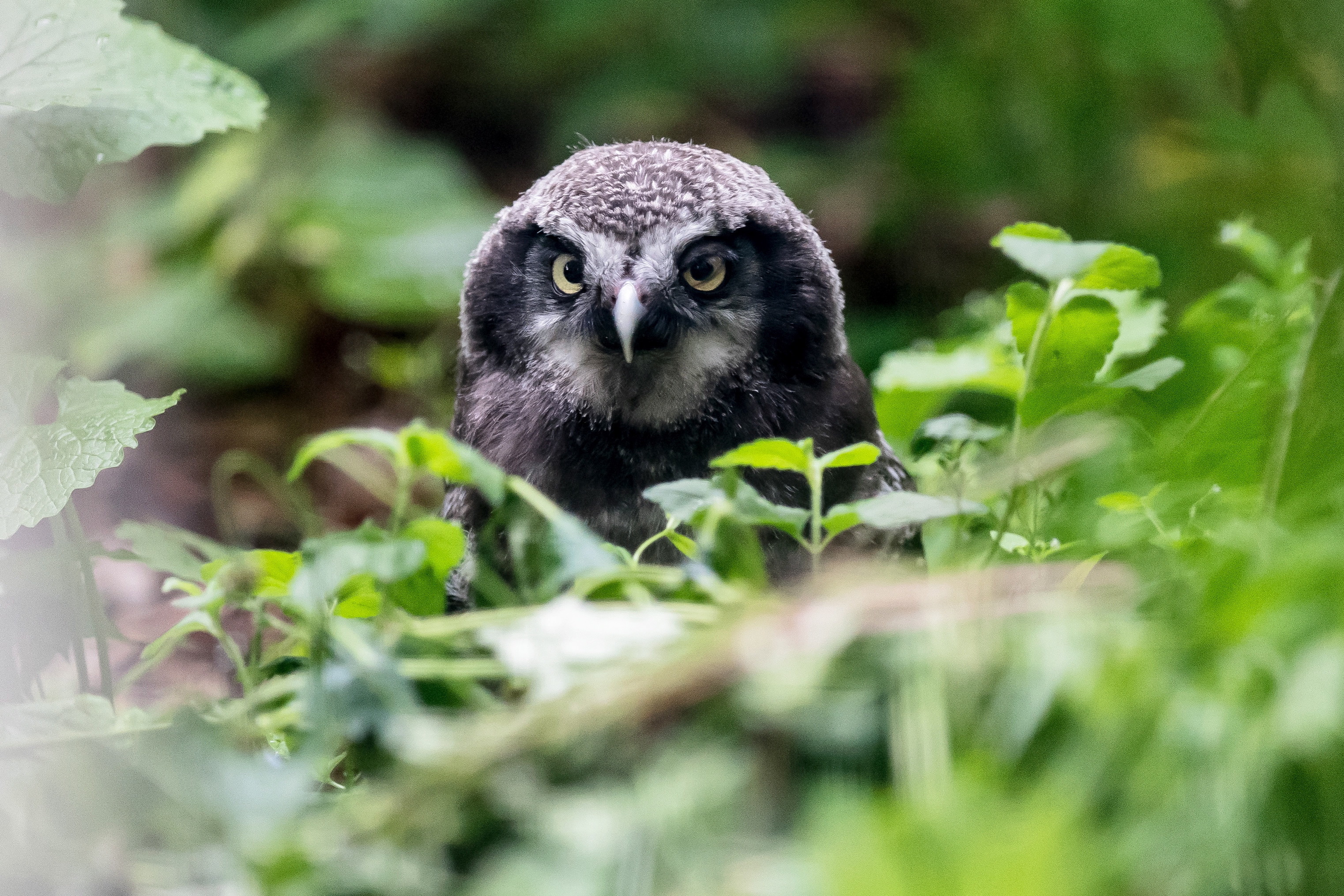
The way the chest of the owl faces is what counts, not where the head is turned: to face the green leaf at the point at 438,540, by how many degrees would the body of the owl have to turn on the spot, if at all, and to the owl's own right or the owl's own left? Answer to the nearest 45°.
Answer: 0° — it already faces it

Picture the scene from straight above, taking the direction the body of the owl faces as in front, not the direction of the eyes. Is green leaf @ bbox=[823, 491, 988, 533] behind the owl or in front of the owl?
in front

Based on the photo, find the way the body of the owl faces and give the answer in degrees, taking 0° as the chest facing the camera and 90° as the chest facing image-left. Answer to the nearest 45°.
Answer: approximately 0°

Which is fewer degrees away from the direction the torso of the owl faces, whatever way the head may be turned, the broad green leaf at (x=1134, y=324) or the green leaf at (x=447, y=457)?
the green leaf

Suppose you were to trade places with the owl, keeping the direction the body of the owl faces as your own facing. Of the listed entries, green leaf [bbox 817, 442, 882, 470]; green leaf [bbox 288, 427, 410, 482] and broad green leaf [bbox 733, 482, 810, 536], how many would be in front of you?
3

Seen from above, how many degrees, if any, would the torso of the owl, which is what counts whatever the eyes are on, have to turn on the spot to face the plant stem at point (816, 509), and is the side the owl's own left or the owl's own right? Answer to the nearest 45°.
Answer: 0° — it already faces it

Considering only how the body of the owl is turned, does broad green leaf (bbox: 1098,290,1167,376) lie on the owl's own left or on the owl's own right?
on the owl's own left

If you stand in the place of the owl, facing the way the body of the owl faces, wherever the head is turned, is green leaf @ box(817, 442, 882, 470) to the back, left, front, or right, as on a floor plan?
front

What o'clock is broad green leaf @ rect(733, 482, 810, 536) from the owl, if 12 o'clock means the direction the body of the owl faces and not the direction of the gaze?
The broad green leaf is roughly at 12 o'clock from the owl.

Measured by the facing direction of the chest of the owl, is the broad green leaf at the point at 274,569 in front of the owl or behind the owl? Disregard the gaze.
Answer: in front

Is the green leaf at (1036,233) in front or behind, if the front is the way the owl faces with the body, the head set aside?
in front
